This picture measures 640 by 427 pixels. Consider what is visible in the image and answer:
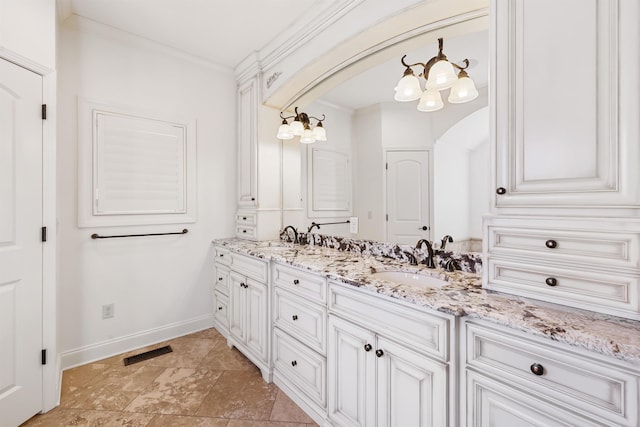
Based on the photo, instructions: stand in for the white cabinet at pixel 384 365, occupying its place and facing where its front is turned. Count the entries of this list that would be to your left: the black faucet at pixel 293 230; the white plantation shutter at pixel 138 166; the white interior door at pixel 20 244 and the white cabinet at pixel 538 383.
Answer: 1

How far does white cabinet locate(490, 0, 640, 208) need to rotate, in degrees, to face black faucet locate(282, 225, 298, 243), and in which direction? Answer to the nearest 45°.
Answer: approximately 90° to its right

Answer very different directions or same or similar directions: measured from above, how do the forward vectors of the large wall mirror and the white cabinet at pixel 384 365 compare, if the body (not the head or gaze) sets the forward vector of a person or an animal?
same or similar directions

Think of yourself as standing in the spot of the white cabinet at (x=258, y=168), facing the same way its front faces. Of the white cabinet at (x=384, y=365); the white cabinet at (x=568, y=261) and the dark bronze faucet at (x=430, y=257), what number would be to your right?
0

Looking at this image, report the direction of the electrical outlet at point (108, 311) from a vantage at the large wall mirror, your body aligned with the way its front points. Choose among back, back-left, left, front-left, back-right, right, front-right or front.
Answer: front-right

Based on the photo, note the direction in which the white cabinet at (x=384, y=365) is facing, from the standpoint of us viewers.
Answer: facing the viewer and to the left of the viewer

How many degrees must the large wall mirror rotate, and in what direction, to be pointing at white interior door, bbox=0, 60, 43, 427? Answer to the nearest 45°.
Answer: approximately 45° to its right

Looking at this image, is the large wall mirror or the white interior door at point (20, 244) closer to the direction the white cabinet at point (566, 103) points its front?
the white interior door

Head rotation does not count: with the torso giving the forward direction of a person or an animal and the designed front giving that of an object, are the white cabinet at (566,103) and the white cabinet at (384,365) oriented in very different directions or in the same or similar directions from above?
same or similar directions

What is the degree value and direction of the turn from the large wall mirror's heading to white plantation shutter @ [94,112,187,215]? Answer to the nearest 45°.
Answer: approximately 45° to its right

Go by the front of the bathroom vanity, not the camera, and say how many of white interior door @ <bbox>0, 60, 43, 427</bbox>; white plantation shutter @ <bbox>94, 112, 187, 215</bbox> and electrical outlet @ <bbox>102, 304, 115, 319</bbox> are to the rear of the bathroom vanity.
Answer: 0

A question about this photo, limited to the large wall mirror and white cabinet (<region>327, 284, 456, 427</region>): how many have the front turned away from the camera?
0

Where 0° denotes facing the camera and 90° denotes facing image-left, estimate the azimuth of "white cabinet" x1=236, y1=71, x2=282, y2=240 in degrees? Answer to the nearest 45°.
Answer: approximately 45°

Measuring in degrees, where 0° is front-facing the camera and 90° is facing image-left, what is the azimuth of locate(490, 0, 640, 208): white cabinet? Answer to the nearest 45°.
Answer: approximately 0°

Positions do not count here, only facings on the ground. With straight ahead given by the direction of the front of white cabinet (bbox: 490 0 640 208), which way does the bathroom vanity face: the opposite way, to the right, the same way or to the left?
the same way

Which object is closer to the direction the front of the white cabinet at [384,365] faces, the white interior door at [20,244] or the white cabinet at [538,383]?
the white interior door

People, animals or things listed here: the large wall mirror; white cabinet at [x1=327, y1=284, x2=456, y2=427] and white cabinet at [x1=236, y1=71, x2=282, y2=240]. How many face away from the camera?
0
